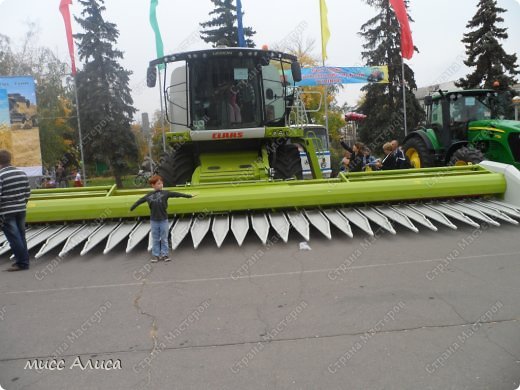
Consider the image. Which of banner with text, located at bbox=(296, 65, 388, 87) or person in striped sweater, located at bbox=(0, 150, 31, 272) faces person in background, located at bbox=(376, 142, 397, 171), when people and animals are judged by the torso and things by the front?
the banner with text

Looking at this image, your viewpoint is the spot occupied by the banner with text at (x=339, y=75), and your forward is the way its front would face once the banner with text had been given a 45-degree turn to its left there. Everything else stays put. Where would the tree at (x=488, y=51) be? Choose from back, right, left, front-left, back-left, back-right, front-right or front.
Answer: left

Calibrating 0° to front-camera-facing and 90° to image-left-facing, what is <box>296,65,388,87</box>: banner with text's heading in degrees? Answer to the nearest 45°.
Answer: approximately 0°

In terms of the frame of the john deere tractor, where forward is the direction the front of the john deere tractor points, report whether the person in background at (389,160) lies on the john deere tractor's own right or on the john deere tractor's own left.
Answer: on the john deere tractor's own right

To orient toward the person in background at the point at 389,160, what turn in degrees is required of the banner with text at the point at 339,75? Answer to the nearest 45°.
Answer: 0° — it already faces them
